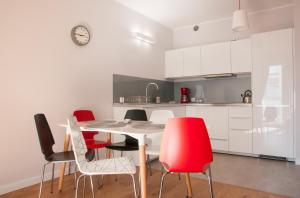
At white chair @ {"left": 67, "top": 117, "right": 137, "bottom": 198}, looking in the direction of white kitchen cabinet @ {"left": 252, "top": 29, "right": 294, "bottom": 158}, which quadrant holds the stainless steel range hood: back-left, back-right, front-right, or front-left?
front-left

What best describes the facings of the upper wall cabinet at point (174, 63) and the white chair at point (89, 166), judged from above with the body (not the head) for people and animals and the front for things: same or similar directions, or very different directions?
very different directions

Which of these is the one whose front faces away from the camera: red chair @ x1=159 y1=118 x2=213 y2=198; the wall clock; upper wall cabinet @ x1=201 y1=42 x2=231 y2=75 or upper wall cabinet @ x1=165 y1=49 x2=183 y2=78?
the red chair

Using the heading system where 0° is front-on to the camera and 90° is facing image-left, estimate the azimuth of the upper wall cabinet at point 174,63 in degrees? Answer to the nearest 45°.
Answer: approximately 45°

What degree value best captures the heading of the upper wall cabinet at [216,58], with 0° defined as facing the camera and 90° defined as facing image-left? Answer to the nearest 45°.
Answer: approximately 45°

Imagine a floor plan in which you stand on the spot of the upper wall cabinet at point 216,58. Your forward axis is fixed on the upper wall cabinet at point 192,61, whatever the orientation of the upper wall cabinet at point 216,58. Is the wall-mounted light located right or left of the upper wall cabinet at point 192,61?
left

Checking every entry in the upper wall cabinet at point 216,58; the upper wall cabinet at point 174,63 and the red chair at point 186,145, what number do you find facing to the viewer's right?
0

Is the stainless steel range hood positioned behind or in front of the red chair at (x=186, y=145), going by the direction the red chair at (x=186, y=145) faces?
in front

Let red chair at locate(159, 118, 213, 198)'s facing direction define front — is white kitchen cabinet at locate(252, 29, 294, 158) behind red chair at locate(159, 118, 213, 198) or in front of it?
in front

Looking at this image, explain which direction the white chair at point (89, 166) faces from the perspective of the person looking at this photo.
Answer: facing to the right of the viewer

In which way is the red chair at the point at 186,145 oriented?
away from the camera

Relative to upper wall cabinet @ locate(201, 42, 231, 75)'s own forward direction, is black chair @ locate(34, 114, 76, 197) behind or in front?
in front
